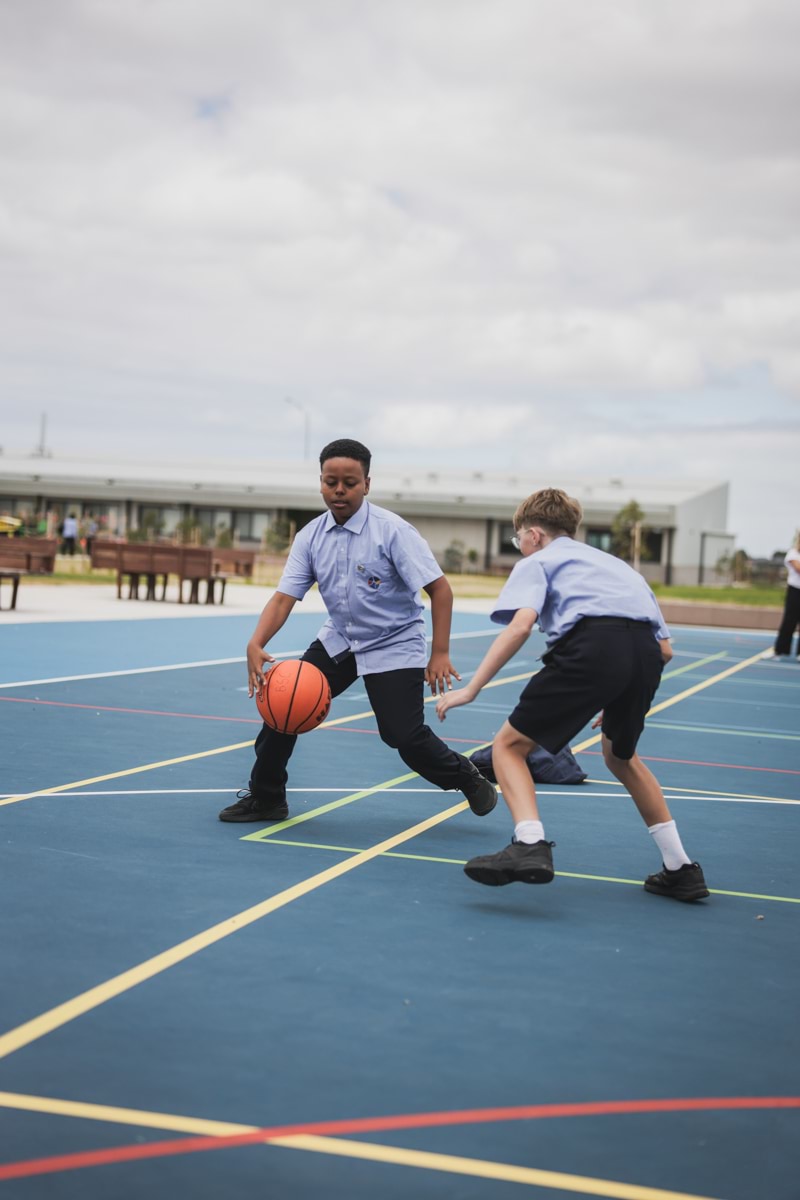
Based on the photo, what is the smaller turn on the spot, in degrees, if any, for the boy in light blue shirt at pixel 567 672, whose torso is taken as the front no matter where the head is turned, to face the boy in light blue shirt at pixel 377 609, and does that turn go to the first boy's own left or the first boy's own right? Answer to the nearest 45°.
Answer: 0° — they already face them

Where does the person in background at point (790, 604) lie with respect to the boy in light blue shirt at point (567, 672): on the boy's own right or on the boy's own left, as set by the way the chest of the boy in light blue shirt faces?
on the boy's own right

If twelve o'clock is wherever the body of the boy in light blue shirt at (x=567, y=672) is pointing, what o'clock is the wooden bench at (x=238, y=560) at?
The wooden bench is roughly at 1 o'clock from the boy in light blue shirt.

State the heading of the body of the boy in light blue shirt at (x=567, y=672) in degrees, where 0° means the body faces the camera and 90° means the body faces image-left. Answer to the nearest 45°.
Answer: approximately 135°
